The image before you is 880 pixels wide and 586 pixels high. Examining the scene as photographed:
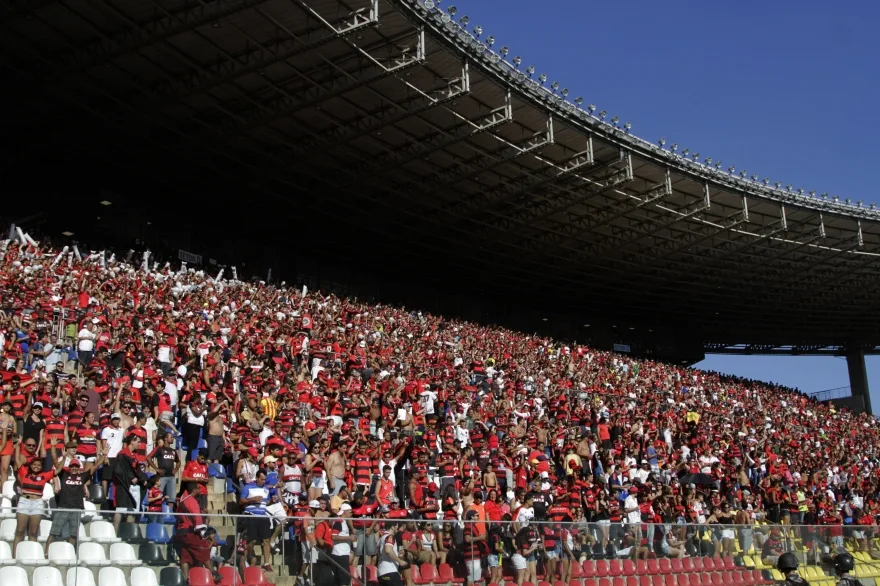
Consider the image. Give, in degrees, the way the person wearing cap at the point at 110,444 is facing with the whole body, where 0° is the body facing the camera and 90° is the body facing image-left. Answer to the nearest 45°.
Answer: approximately 315°

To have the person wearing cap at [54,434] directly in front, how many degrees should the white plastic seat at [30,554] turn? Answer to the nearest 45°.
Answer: approximately 135° to its left

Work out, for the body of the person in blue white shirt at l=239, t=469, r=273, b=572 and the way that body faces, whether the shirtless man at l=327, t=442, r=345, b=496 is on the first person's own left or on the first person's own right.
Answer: on the first person's own left

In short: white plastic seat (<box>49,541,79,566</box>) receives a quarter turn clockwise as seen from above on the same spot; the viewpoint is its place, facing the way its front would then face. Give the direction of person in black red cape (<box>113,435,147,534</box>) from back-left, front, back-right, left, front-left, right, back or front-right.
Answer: back-right

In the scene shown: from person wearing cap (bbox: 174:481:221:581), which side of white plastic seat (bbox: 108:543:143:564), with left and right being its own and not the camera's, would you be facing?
left

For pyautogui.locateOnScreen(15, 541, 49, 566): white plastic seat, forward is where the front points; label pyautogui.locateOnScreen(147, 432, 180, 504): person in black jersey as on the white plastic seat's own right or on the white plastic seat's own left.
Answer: on the white plastic seat's own left

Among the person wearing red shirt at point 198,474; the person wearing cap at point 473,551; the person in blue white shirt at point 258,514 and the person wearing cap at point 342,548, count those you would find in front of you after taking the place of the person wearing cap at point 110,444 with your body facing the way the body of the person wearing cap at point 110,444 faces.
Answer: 4

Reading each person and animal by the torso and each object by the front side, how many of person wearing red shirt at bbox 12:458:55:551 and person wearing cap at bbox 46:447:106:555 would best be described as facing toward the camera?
2

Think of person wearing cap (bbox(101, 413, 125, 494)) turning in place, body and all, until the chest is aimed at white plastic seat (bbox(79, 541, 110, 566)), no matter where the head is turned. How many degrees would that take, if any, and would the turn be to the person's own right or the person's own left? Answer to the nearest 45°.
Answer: approximately 45° to the person's own right

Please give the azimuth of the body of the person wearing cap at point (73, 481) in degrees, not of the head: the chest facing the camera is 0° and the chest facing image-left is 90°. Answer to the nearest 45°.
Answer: approximately 0°

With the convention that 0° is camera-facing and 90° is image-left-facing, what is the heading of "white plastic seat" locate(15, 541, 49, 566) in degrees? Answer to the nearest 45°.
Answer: approximately 315°

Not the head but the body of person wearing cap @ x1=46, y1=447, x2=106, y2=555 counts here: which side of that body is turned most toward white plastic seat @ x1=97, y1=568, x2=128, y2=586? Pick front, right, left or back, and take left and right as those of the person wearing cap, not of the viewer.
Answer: front

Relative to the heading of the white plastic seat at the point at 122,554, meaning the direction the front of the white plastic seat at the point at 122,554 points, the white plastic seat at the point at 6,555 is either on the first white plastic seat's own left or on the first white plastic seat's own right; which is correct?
on the first white plastic seat's own right

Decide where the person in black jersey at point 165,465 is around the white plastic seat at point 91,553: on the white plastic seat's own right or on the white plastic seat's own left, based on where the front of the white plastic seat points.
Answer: on the white plastic seat's own left

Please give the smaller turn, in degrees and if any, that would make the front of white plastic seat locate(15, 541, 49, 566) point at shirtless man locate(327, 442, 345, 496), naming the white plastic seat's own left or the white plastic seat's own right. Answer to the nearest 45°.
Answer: approximately 90° to the white plastic seat's own left
